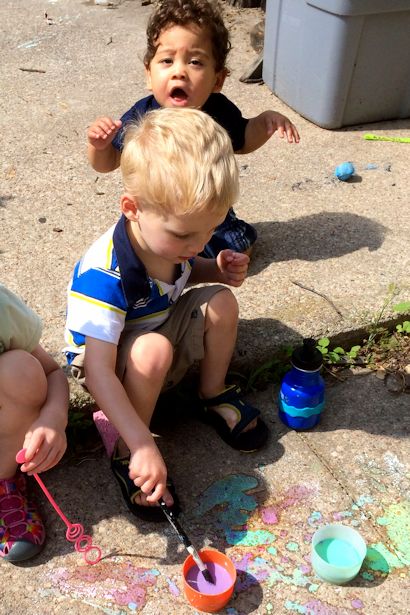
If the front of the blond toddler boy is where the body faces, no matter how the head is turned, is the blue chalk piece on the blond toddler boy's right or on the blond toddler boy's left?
on the blond toddler boy's left

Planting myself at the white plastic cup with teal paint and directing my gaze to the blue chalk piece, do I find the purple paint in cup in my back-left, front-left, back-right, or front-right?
back-left
